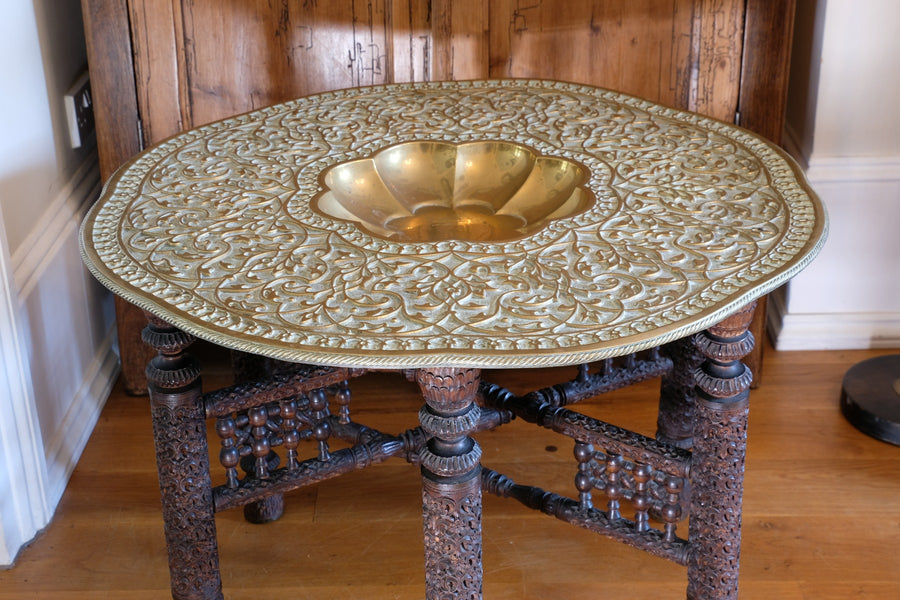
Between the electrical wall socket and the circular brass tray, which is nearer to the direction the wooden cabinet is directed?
the circular brass tray

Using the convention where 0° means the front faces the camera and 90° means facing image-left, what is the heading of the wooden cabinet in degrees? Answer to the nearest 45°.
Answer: approximately 0°

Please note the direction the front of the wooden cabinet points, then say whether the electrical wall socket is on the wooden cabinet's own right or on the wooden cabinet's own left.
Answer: on the wooden cabinet's own right

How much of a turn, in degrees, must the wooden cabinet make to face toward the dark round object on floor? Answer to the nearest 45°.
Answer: approximately 90° to its left

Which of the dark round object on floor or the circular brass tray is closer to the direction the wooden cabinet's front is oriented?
the circular brass tray

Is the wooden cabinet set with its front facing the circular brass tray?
yes
